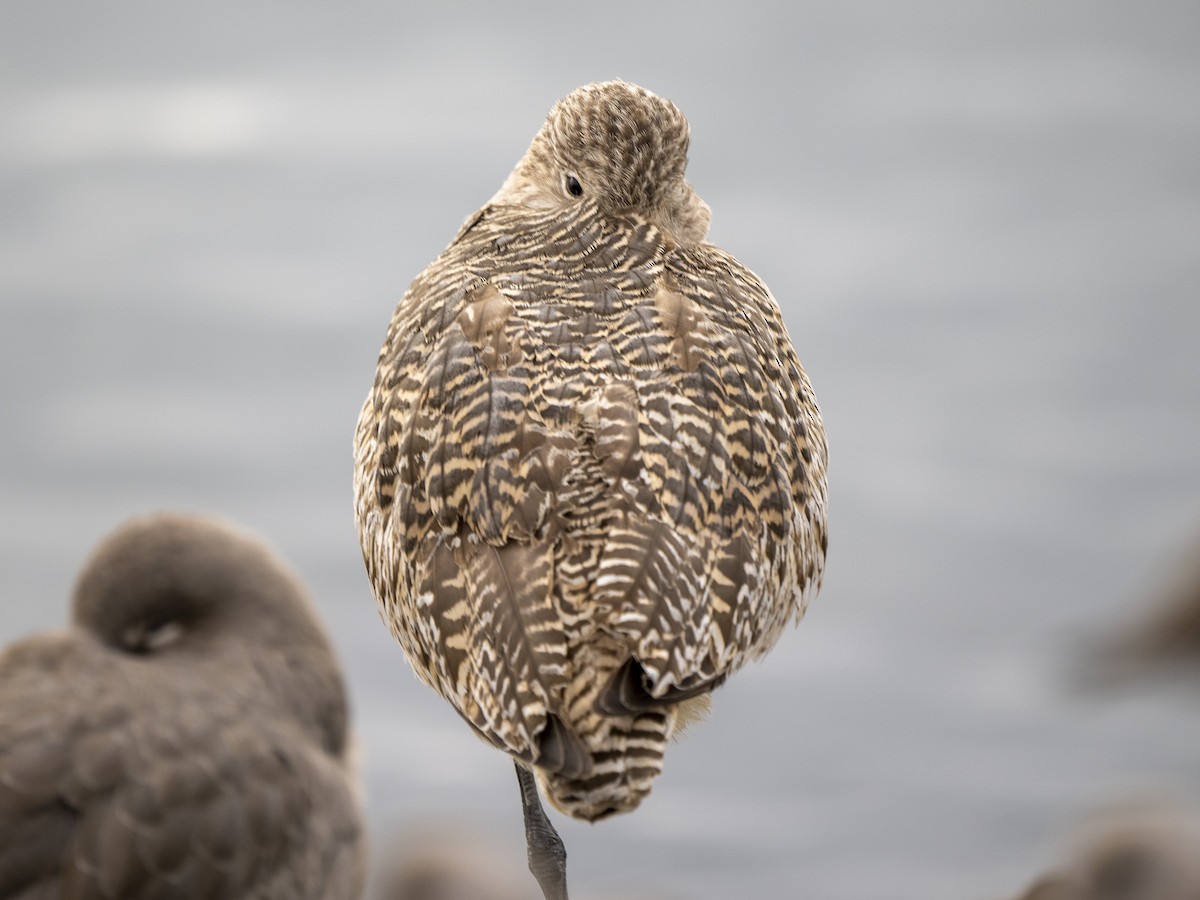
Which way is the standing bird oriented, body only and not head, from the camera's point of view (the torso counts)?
away from the camera

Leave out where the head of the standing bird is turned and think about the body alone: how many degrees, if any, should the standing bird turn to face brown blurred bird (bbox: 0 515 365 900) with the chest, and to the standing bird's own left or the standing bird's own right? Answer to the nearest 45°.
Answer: approximately 90° to the standing bird's own left
